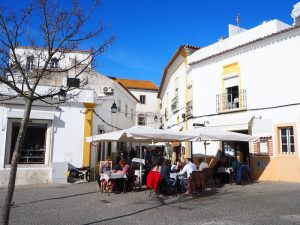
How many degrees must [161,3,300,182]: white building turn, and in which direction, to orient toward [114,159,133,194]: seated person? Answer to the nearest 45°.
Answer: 0° — it already faces them

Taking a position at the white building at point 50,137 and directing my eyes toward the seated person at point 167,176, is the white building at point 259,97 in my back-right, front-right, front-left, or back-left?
front-left

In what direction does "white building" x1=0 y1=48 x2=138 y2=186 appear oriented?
toward the camera

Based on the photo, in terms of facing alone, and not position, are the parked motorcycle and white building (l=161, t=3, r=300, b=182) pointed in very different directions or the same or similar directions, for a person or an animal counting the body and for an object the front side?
very different directions

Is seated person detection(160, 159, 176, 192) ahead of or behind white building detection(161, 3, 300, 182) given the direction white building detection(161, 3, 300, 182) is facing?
ahead

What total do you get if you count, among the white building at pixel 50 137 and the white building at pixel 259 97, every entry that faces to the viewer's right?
0

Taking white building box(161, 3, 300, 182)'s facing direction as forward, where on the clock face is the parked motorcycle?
The parked motorcycle is roughly at 1 o'clock from the white building.
